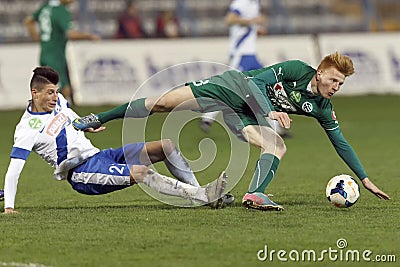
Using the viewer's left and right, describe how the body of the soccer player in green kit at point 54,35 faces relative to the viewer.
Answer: facing away from the viewer and to the right of the viewer

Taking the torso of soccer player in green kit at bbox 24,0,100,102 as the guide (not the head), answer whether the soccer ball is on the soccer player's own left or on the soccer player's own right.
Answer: on the soccer player's own right

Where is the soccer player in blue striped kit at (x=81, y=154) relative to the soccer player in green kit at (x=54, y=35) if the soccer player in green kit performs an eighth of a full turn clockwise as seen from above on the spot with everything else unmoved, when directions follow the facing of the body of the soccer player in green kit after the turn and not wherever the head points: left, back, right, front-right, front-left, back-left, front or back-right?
right

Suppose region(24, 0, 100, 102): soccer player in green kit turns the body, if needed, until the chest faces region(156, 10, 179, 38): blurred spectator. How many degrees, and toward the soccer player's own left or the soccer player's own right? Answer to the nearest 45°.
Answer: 0° — they already face them

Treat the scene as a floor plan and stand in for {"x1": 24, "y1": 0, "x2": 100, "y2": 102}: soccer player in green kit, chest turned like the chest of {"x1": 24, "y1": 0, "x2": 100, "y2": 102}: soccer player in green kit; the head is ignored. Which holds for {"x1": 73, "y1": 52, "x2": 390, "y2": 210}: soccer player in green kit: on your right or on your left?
on your right

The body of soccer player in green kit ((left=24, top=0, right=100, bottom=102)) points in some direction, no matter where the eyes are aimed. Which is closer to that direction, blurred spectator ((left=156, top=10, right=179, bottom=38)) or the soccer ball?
the blurred spectator
